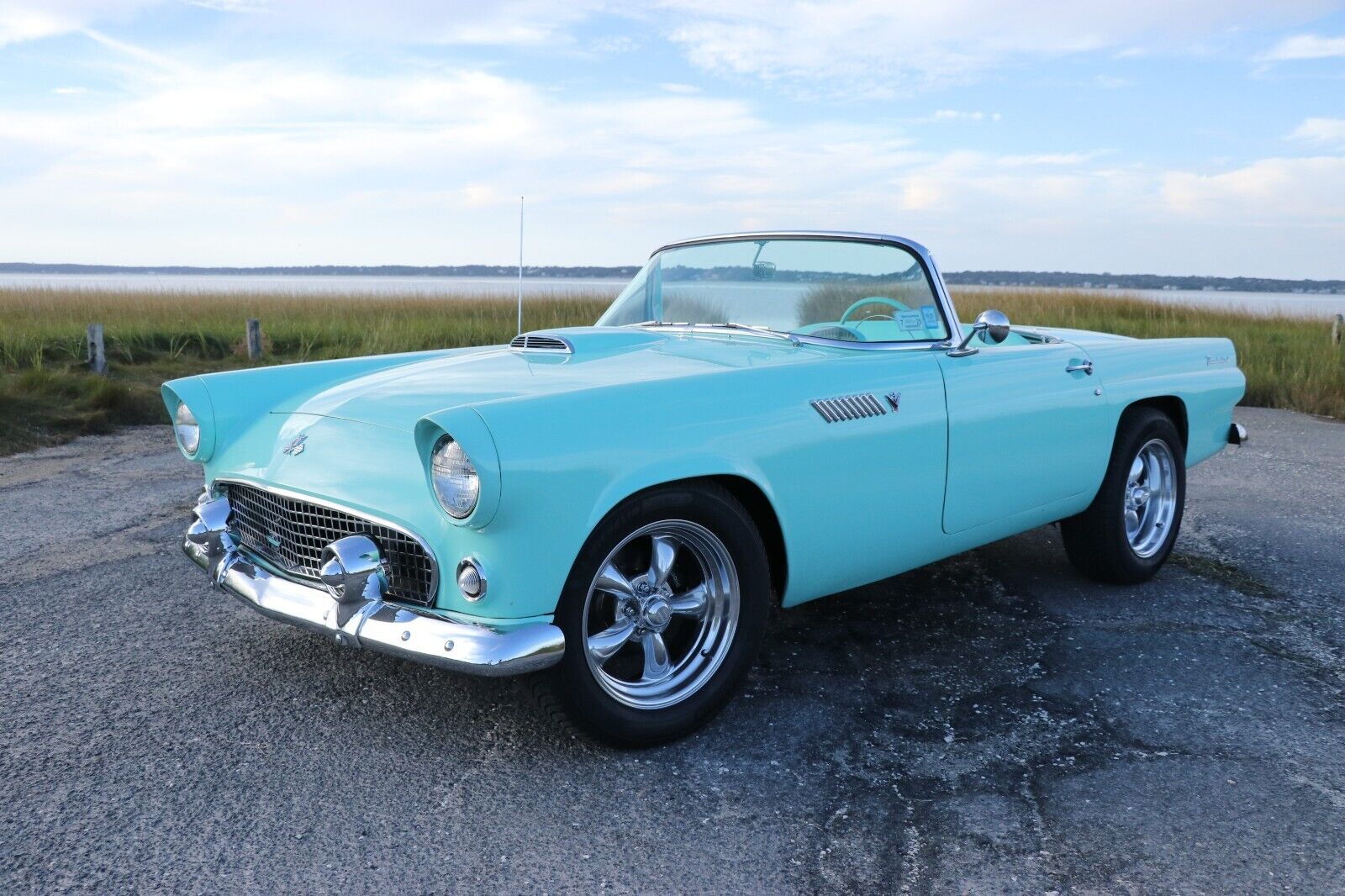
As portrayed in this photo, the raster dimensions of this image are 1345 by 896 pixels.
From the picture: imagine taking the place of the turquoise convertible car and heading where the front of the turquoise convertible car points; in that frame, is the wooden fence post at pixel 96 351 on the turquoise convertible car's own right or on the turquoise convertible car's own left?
on the turquoise convertible car's own right

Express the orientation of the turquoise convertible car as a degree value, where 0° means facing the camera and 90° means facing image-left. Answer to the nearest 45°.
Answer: approximately 45°

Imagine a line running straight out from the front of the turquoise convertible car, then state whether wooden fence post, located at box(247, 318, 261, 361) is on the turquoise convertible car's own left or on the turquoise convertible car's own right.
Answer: on the turquoise convertible car's own right
